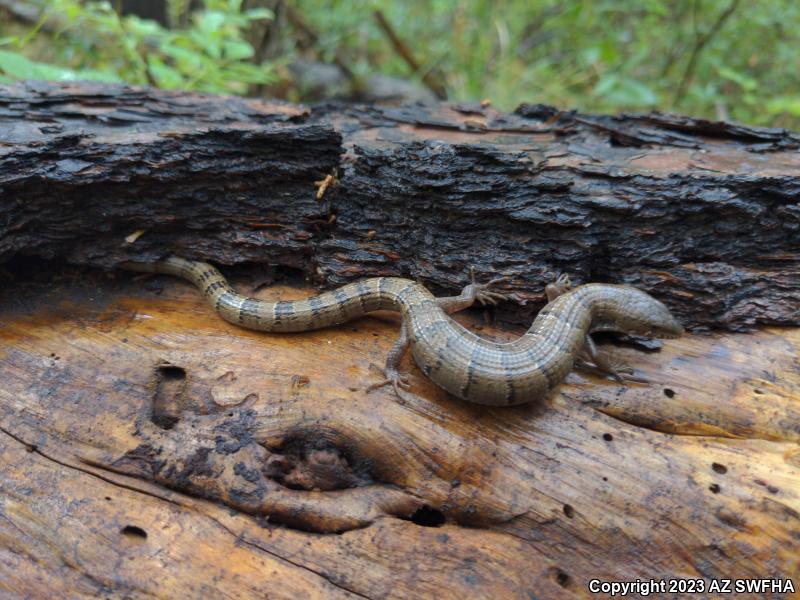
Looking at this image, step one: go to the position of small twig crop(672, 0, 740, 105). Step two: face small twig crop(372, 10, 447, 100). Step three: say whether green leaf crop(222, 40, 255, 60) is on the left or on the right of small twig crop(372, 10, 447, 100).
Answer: left

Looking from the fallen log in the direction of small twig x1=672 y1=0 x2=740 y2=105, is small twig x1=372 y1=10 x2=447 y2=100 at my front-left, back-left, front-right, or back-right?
front-left

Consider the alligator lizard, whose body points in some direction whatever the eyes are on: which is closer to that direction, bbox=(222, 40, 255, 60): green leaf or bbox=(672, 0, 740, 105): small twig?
the small twig

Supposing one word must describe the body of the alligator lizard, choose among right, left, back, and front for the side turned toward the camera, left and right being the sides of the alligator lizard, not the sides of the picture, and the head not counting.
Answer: right

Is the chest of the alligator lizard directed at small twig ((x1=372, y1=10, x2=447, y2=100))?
no

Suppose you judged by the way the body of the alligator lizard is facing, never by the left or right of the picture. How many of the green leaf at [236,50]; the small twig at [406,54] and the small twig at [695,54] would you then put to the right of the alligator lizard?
0

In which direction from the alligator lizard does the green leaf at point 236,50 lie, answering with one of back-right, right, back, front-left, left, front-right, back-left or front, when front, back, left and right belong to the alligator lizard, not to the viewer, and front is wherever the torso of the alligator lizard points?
back-left

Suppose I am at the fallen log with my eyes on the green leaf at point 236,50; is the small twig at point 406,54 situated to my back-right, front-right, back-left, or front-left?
front-right

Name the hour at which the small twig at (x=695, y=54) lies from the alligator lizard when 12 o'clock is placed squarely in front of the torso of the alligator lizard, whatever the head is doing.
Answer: The small twig is roughly at 10 o'clock from the alligator lizard.
